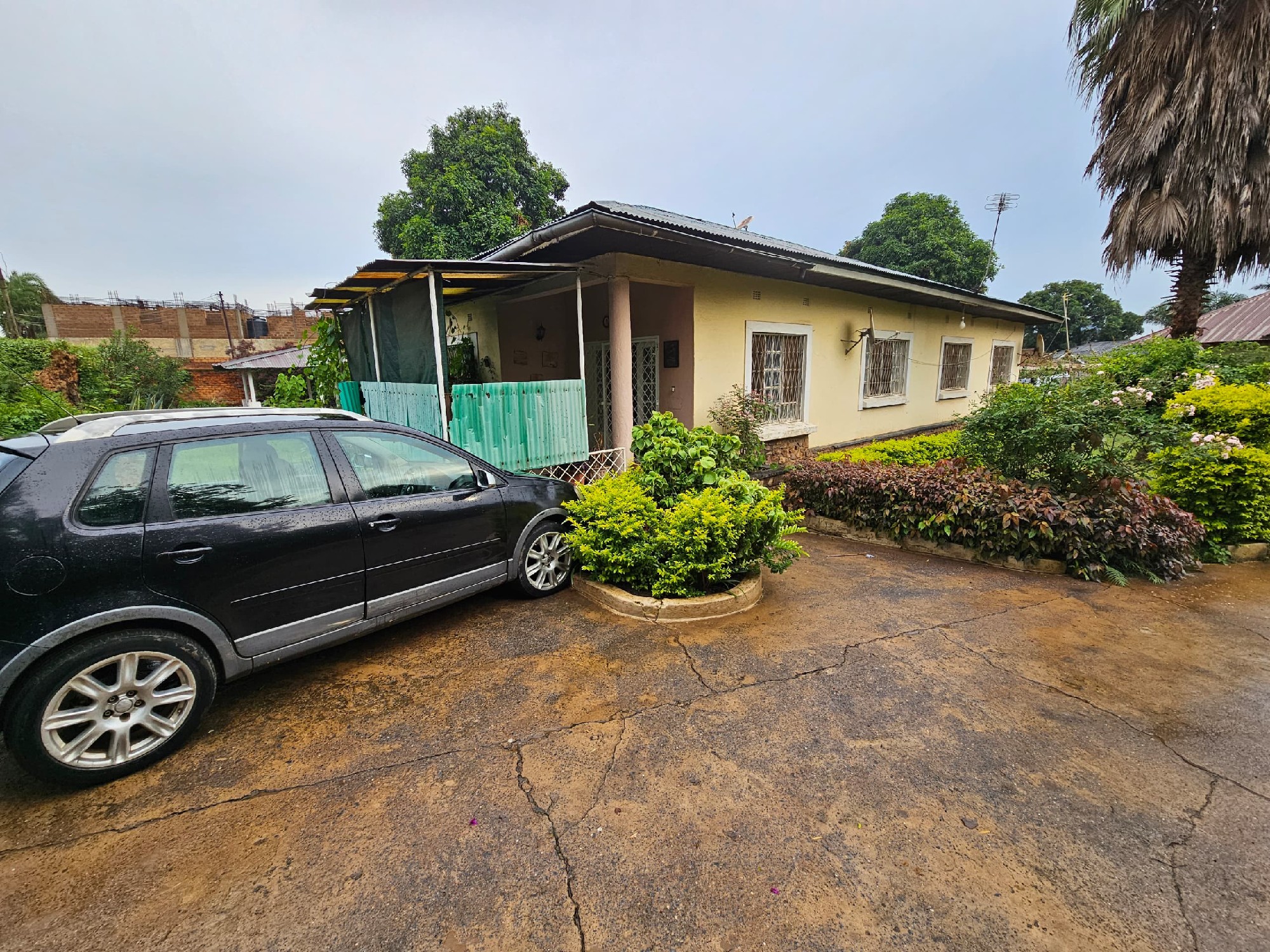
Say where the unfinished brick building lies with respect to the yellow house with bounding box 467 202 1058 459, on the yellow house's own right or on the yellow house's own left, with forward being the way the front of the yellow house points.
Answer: on the yellow house's own right

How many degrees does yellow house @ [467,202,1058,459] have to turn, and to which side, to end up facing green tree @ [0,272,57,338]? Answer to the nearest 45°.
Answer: approximately 45° to its right

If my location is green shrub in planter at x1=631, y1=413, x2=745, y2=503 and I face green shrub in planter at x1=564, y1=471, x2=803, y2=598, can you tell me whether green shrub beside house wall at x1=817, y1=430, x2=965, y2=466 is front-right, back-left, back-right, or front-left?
back-left

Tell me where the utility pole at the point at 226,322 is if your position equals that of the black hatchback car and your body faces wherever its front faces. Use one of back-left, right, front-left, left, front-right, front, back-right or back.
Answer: front-left

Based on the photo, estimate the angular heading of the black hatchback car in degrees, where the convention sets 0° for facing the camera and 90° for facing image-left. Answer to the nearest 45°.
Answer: approximately 225°

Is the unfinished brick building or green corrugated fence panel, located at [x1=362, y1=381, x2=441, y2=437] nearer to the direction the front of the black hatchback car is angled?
the green corrugated fence panel

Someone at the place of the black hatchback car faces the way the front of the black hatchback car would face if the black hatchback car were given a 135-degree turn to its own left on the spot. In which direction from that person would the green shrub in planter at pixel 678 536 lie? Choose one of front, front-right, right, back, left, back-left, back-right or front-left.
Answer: back

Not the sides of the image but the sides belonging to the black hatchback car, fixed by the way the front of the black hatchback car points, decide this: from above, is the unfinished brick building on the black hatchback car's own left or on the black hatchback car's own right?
on the black hatchback car's own left

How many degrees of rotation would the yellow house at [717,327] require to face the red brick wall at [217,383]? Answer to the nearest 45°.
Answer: approximately 45° to its right

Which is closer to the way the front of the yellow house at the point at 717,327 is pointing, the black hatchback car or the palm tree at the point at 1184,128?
the black hatchback car
